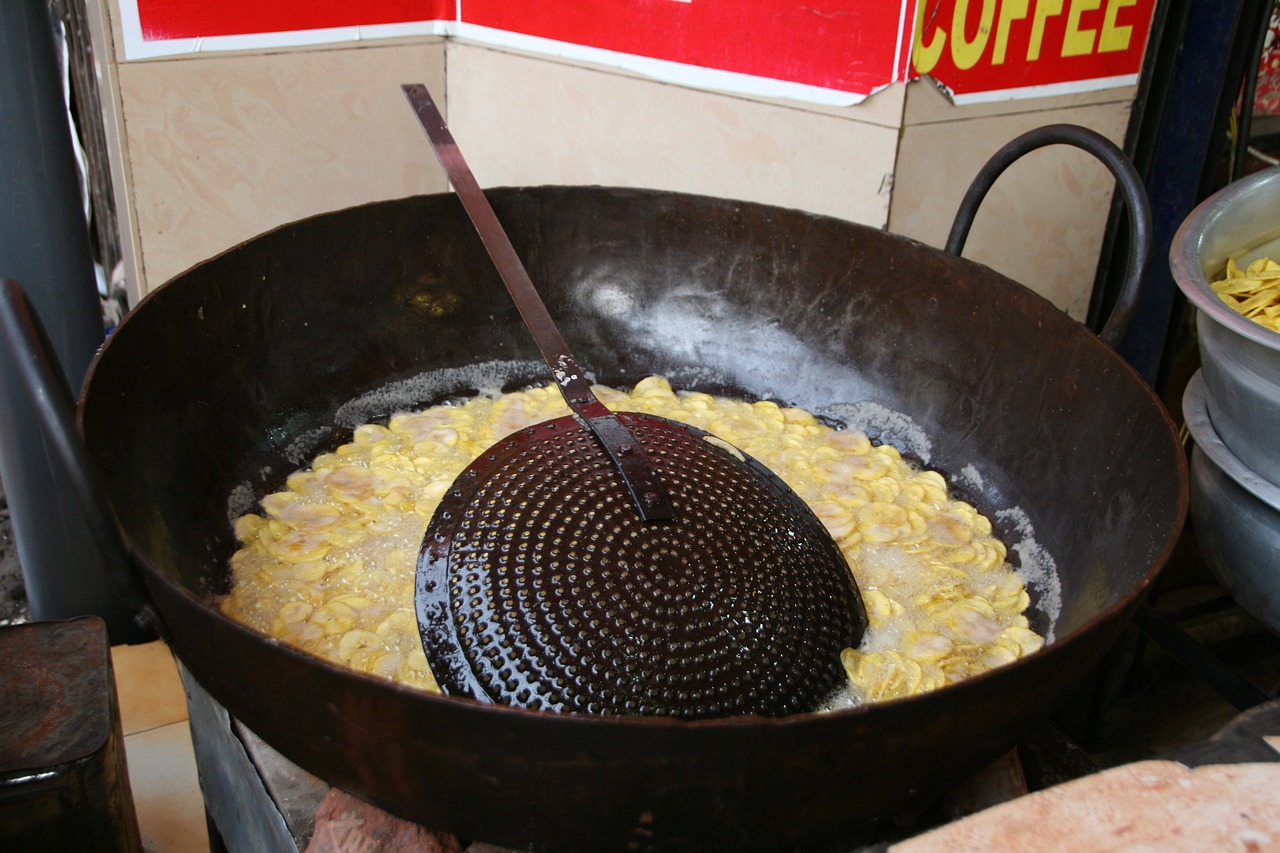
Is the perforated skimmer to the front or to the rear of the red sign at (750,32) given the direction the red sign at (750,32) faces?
to the front

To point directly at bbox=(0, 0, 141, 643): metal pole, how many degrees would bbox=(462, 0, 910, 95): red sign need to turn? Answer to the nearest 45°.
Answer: approximately 45° to its right

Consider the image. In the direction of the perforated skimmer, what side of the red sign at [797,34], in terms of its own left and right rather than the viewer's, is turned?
front

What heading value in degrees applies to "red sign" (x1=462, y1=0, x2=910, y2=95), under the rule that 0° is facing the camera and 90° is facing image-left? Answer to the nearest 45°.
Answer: approximately 45°

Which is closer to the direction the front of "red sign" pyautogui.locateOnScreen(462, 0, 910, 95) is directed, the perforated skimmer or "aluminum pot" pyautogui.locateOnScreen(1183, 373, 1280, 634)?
the perforated skimmer

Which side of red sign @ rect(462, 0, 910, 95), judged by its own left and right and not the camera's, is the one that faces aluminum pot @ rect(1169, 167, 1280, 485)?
left

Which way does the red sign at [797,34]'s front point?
toward the camera

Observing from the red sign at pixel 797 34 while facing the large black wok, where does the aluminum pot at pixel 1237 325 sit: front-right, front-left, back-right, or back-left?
front-left

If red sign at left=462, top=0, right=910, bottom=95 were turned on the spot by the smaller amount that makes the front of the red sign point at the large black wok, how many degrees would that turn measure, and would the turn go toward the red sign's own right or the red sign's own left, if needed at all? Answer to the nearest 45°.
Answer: approximately 45° to the red sign's own left

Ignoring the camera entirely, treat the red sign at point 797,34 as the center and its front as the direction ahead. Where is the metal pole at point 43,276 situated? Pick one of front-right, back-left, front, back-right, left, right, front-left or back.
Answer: right

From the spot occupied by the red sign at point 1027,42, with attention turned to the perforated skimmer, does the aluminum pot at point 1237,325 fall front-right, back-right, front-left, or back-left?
front-left
